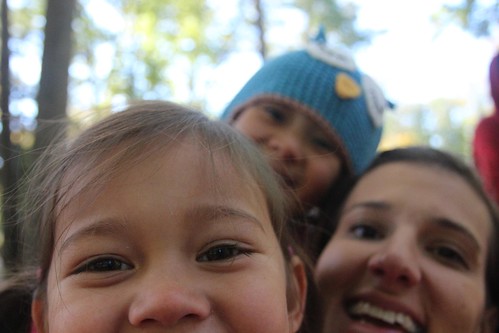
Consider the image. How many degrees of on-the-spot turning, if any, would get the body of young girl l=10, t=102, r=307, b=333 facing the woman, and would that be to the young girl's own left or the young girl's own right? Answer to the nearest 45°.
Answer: approximately 135° to the young girl's own left

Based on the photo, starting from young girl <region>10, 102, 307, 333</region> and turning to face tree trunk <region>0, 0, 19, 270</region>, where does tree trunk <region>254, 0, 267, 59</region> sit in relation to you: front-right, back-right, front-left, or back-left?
front-right

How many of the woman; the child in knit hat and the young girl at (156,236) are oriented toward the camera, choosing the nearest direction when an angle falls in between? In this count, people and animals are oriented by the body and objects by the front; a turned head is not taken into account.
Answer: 3

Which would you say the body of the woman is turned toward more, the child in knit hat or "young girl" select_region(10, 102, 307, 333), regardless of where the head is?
the young girl

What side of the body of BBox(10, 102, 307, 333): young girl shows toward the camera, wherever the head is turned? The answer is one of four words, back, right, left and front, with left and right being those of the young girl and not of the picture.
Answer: front

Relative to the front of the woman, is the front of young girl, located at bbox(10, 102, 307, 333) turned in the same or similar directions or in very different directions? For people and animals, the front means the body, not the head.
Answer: same or similar directions

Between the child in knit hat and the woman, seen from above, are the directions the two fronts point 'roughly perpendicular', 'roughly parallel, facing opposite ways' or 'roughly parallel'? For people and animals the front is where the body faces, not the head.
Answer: roughly parallel

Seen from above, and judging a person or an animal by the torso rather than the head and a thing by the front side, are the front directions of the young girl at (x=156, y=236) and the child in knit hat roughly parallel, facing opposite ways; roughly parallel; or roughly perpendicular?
roughly parallel

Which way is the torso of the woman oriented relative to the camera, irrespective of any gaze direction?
toward the camera

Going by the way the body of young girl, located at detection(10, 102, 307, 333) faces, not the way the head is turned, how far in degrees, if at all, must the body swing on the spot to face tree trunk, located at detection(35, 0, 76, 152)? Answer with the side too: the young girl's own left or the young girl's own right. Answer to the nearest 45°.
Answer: approximately 180°

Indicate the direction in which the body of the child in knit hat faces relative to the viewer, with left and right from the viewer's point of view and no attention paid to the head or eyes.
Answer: facing the viewer

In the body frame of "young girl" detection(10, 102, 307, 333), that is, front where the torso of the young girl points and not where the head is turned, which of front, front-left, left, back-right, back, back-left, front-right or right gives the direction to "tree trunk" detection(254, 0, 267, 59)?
back

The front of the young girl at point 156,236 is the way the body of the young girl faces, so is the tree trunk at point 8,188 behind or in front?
behind
